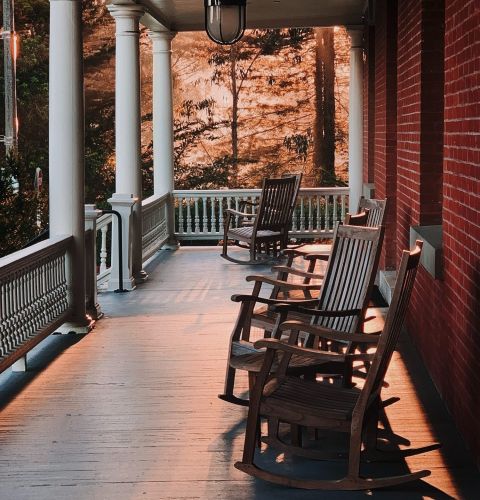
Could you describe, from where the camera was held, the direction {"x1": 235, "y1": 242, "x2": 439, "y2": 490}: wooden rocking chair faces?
facing to the left of the viewer

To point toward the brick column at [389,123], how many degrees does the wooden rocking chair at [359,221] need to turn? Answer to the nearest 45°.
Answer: approximately 135° to its right

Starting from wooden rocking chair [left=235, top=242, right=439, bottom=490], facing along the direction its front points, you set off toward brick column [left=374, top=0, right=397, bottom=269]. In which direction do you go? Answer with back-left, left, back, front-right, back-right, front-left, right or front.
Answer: right

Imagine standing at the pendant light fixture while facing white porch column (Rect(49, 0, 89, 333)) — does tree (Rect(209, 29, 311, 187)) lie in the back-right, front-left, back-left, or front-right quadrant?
back-right

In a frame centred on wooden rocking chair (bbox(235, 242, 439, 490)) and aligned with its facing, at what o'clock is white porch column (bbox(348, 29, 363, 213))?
The white porch column is roughly at 3 o'clock from the wooden rocking chair.

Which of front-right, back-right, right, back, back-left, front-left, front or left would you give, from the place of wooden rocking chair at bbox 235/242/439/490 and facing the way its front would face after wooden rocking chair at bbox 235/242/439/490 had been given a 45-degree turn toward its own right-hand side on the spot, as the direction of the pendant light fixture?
front-right

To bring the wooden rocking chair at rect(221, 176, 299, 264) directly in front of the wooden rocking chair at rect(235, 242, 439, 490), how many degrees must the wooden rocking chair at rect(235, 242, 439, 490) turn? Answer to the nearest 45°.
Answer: approximately 90° to its right
